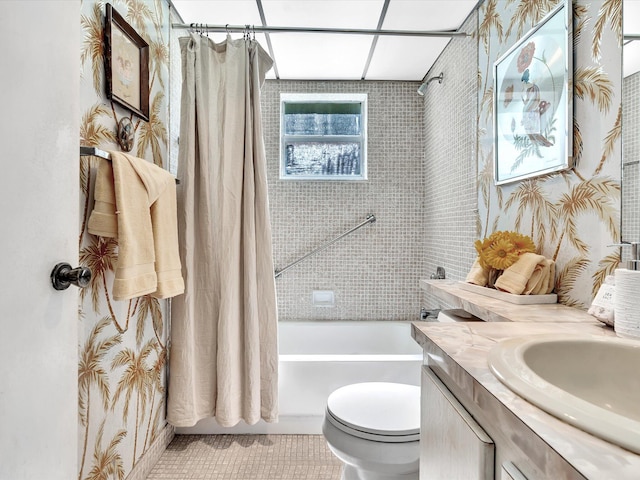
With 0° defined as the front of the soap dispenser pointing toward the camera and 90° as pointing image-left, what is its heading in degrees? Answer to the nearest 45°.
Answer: approximately 90°

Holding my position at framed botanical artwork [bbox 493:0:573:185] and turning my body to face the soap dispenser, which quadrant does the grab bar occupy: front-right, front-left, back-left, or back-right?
back-right
